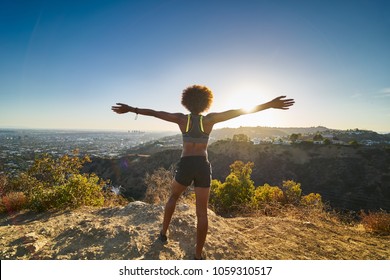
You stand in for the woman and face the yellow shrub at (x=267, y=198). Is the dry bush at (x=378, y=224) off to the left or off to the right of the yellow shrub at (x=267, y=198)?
right

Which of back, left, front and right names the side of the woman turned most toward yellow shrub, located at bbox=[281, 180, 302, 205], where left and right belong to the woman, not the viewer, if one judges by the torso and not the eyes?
front

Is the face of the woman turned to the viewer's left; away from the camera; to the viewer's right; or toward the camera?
away from the camera

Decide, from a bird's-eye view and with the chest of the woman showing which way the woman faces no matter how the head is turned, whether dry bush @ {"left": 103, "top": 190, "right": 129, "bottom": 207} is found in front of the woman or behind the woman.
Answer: in front

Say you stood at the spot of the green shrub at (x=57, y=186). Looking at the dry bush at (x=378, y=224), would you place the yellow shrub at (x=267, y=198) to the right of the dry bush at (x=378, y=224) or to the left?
left

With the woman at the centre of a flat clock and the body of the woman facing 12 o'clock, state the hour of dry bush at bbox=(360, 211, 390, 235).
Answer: The dry bush is roughly at 2 o'clock from the woman.

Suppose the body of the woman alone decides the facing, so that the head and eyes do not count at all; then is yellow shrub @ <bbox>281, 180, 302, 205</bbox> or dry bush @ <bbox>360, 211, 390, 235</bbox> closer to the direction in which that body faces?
the yellow shrub

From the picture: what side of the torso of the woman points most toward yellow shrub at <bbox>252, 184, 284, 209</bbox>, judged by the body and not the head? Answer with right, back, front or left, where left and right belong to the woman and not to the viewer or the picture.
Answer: front

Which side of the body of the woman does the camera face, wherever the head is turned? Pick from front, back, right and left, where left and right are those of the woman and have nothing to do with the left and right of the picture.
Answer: back

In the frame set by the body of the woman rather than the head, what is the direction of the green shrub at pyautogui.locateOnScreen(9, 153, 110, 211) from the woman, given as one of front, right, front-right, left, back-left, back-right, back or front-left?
front-left
